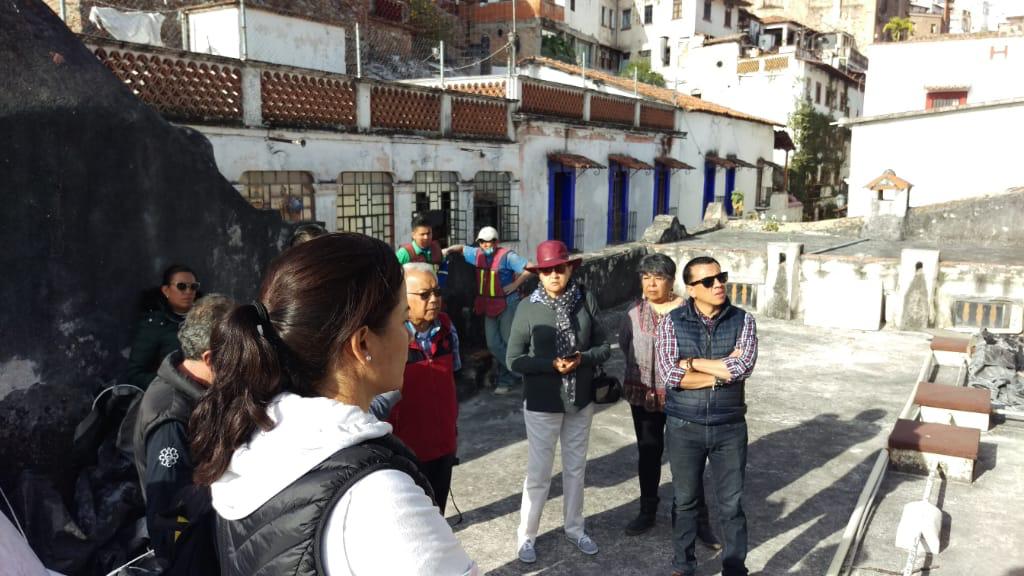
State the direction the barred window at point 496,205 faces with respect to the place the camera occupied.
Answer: facing the viewer

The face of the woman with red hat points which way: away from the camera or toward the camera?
toward the camera

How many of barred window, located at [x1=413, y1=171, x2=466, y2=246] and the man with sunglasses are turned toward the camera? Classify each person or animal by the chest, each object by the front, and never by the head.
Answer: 2

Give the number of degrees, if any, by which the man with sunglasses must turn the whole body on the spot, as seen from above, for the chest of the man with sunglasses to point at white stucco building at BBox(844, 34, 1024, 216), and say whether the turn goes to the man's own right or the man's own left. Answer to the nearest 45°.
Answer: approximately 180°

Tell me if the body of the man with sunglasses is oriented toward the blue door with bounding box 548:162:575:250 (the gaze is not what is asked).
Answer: no

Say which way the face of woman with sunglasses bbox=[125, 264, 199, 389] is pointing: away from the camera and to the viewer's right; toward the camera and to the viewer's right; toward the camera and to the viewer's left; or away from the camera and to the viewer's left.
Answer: toward the camera and to the viewer's right

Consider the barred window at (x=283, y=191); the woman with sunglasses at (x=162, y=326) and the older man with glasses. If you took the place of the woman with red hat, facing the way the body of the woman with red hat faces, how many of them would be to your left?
0

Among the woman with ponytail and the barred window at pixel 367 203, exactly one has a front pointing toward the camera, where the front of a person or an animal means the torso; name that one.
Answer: the barred window

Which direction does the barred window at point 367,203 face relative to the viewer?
toward the camera

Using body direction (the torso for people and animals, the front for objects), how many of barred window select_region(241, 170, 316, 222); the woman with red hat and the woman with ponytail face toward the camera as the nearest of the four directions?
2

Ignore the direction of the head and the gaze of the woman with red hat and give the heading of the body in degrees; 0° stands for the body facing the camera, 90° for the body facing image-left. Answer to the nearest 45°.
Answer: approximately 0°

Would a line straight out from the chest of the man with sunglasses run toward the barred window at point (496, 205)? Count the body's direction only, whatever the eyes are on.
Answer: no

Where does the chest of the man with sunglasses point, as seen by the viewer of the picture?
toward the camera

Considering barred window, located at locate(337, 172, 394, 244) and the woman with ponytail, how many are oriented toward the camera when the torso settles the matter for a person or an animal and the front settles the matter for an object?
1

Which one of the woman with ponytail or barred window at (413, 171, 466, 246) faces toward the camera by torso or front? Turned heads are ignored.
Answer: the barred window

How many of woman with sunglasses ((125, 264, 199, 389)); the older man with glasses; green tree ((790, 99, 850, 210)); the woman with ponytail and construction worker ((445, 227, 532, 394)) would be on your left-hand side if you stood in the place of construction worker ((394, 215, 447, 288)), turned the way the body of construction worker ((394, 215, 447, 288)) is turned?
2

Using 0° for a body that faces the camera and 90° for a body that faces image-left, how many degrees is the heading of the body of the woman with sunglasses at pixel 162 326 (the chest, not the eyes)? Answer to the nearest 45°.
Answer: approximately 315°
